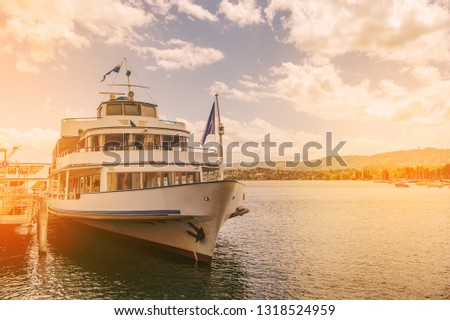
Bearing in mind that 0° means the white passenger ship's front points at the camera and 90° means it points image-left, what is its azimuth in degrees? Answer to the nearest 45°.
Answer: approximately 315°
